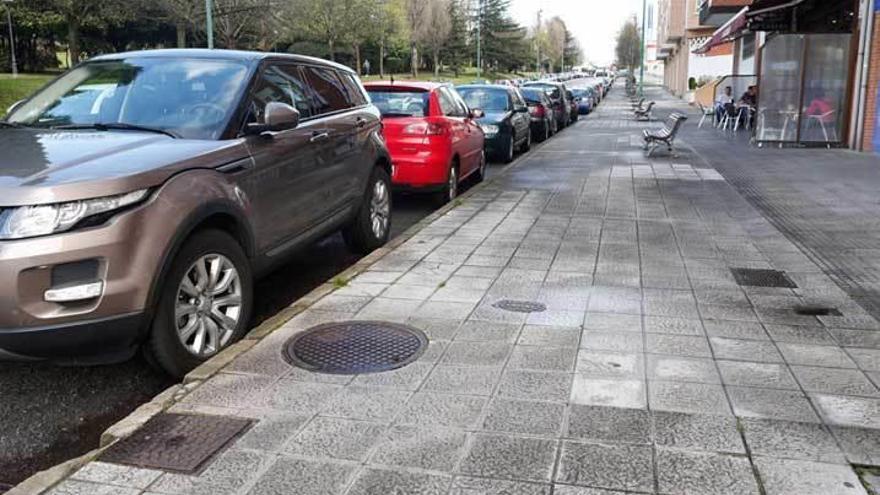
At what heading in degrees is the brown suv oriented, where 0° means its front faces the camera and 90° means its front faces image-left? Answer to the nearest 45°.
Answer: approximately 45°

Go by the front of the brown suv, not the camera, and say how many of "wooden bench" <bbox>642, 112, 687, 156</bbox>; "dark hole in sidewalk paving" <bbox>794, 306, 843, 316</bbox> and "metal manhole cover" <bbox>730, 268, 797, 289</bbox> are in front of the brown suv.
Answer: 0

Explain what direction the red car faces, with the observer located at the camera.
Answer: facing away from the viewer and to the right of the viewer

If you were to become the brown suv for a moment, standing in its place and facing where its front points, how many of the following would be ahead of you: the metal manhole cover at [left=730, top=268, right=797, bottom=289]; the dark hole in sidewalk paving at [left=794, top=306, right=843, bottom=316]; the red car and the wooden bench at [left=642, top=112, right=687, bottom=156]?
0

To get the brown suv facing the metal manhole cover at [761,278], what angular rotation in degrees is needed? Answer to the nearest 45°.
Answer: approximately 135° to its left

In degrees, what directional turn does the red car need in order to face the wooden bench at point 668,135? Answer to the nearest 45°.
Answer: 0° — it already faces it

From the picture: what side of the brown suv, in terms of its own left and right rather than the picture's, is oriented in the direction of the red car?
back

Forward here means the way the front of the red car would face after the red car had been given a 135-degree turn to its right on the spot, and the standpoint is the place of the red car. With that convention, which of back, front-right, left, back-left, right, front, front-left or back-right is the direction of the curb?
front

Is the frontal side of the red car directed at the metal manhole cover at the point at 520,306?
no

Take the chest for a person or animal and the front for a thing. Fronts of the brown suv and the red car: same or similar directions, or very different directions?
very different directions

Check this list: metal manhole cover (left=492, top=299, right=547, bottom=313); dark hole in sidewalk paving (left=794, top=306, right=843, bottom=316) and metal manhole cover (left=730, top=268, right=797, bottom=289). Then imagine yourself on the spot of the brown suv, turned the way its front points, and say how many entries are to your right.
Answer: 0

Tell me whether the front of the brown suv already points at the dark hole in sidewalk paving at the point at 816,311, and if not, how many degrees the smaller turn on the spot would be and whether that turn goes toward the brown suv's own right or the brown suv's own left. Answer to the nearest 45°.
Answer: approximately 135° to the brown suv's own left

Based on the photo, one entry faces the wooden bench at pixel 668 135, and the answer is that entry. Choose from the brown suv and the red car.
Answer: the red car

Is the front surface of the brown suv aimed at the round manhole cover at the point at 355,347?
no

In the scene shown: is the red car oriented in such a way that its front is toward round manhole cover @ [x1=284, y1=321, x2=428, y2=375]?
no

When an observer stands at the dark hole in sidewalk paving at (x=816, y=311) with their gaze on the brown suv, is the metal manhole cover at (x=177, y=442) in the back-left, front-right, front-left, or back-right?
front-left

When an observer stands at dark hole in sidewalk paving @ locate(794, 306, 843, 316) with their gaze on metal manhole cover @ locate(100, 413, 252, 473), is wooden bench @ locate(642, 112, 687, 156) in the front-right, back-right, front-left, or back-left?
back-right

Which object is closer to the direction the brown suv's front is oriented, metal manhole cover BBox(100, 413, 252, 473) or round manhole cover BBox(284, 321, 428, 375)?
the metal manhole cover
